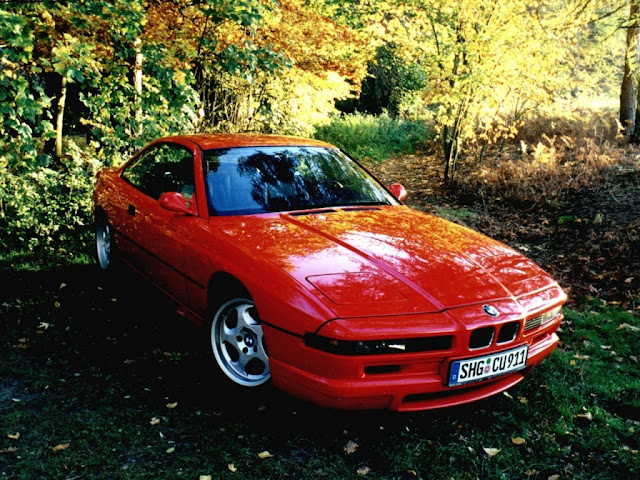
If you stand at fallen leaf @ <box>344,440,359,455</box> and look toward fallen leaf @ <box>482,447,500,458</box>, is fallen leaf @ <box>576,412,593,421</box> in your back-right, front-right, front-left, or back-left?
front-left

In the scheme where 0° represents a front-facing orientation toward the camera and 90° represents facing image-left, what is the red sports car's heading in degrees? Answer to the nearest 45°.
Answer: approximately 315°

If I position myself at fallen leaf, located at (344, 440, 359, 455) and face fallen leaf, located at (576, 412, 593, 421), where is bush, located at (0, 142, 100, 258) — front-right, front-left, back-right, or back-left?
back-left

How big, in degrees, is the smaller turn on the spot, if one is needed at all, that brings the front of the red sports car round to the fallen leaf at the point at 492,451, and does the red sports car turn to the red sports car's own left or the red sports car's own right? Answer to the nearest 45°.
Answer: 0° — it already faces it

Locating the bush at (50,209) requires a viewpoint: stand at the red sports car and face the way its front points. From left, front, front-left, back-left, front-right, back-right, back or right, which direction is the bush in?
back

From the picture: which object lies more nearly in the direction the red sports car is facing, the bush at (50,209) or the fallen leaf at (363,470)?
the fallen leaf

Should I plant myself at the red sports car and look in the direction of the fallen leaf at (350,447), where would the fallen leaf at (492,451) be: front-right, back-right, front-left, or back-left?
front-left

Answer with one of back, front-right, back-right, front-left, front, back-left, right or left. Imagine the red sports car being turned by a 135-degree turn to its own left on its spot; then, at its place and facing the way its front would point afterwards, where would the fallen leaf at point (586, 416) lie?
right
